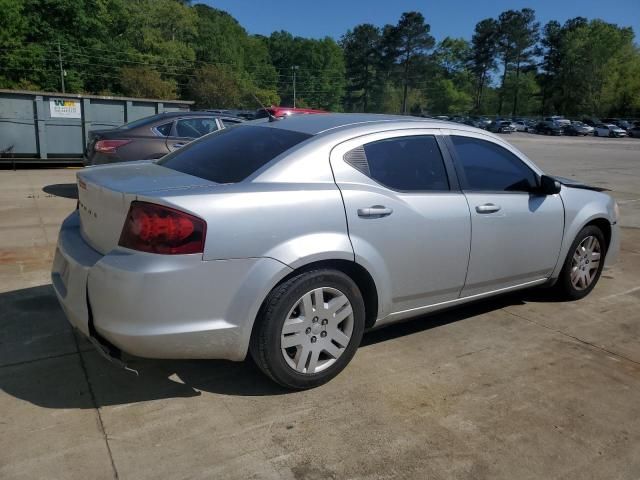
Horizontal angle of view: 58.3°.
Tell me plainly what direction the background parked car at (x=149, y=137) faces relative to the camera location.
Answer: facing away from the viewer and to the right of the viewer

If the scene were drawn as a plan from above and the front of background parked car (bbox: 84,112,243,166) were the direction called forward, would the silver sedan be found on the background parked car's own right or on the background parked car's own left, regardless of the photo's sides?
on the background parked car's own right

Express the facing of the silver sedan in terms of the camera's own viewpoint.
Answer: facing away from the viewer and to the right of the viewer

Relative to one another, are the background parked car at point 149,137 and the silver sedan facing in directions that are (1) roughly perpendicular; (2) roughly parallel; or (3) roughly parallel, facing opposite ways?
roughly parallel

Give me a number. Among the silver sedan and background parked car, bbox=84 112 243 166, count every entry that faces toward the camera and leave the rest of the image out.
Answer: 0

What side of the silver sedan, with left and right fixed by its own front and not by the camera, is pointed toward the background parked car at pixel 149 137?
left
